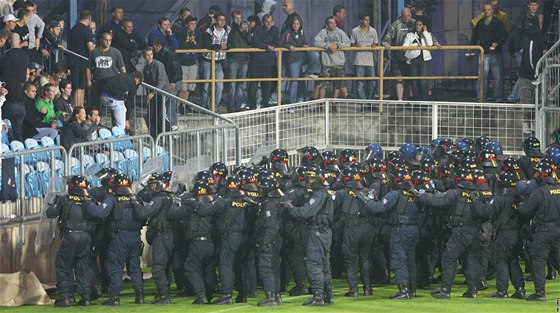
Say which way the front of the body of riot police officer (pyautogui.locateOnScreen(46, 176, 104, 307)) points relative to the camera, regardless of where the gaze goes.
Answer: away from the camera

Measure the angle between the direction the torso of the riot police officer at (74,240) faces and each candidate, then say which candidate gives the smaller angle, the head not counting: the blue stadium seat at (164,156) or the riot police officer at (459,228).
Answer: the blue stadium seat

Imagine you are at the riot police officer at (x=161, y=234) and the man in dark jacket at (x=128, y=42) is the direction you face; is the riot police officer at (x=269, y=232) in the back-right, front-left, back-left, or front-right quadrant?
back-right

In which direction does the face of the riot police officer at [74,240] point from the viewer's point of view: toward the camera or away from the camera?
away from the camera

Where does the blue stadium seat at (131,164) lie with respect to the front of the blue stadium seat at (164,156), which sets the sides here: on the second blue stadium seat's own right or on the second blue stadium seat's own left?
on the second blue stadium seat's own right

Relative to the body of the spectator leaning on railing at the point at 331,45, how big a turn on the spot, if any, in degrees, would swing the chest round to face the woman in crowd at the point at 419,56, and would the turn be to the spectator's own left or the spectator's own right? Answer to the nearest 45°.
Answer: approximately 90° to the spectator's own left
